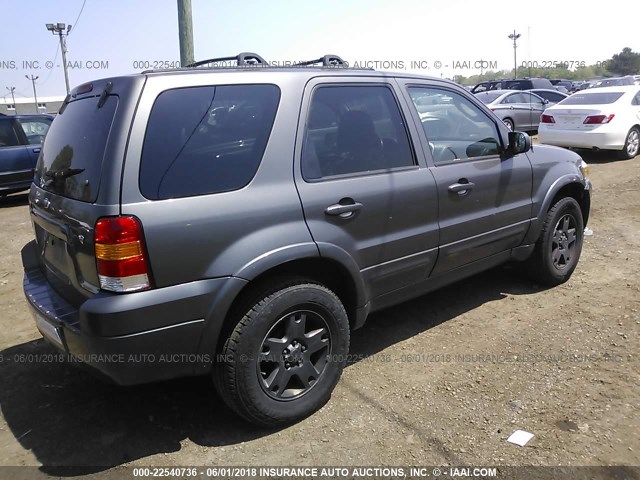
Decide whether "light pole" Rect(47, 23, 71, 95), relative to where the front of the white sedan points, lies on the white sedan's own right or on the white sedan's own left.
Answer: on the white sedan's own left

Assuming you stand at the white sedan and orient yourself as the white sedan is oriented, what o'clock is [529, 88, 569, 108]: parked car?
The parked car is roughly at 10 o'clock from the white sedan.

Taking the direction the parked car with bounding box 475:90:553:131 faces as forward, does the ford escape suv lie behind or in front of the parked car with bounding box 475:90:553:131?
behind

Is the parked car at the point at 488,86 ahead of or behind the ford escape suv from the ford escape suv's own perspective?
ahead

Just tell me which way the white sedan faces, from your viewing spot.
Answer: facing away from the viewer and to the right of the viewer

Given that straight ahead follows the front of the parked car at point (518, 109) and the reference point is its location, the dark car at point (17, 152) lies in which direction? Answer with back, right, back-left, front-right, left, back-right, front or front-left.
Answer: back

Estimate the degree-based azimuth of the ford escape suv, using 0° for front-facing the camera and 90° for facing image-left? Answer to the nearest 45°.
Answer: approximately 225°
